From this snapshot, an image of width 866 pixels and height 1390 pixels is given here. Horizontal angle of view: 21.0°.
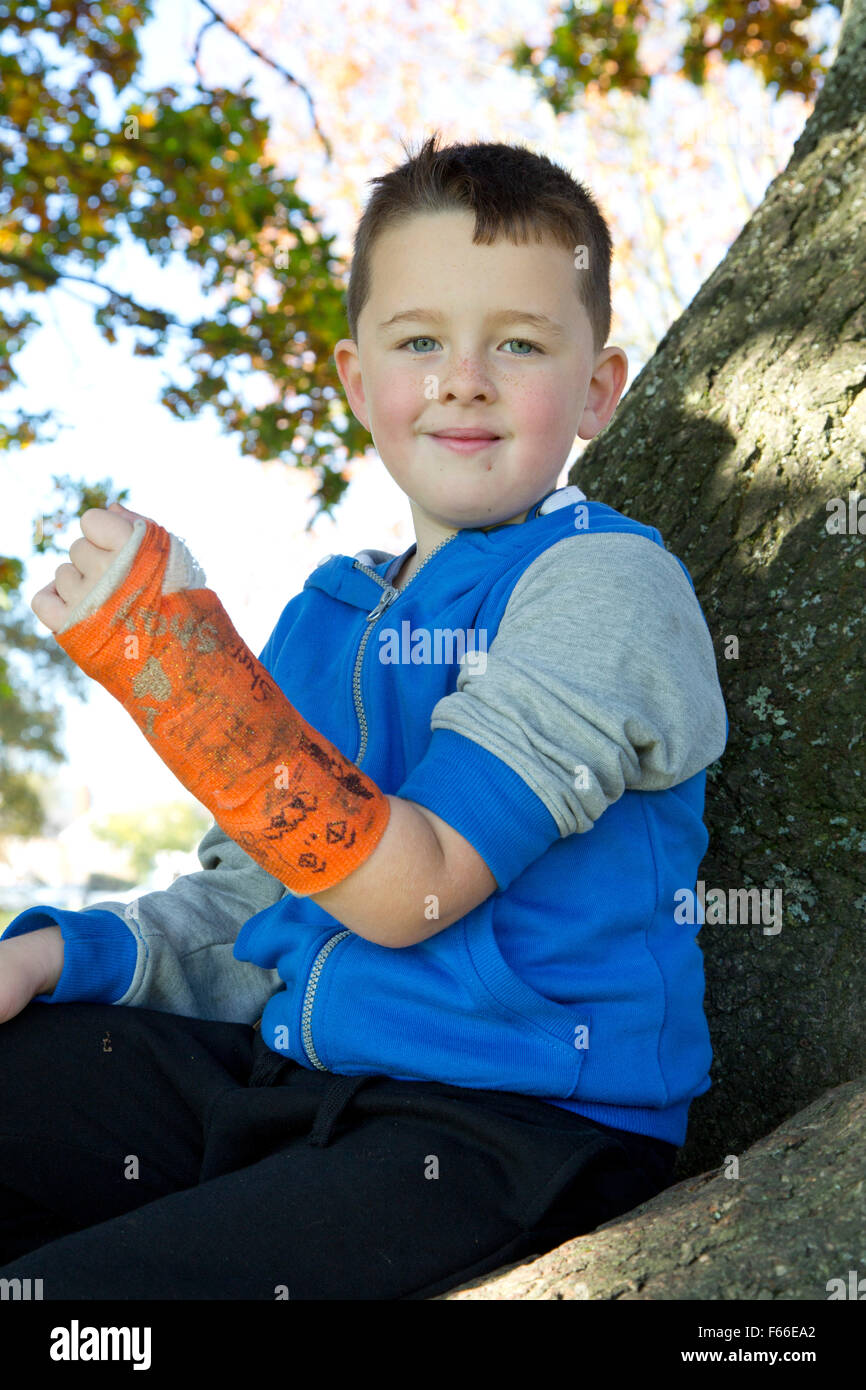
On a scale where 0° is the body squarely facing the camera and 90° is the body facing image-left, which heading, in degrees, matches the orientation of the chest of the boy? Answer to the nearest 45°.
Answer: approximately 45°

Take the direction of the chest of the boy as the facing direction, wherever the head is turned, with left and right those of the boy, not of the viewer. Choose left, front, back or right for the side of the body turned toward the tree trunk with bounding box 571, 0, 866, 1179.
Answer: back
